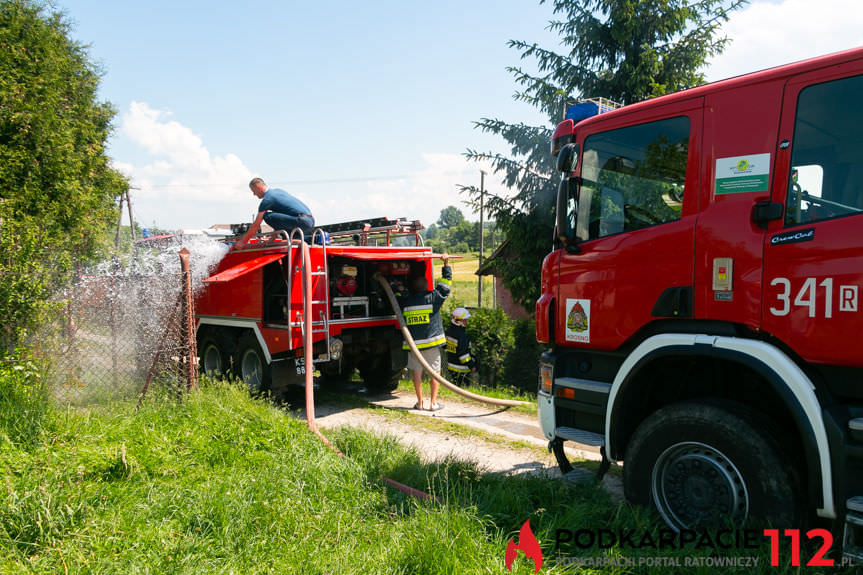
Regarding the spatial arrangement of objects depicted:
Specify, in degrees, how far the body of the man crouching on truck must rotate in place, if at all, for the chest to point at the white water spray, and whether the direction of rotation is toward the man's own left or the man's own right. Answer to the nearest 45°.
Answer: approximately 45° to the man's own left

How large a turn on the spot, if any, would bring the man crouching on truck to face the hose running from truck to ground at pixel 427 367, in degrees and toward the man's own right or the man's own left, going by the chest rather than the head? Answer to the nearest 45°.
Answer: approximately 135° to the man's own left

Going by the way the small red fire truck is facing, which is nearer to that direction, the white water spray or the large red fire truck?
the white water spray

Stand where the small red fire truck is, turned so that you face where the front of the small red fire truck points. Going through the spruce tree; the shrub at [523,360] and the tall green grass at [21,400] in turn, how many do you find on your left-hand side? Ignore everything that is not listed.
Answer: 1

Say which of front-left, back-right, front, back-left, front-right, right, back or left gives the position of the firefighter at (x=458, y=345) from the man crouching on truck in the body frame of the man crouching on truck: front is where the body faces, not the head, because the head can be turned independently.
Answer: back

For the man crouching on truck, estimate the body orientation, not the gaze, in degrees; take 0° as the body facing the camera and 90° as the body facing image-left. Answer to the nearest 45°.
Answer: approximately 90°

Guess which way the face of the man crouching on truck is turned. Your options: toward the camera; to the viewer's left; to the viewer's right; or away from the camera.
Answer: to the viewer's left

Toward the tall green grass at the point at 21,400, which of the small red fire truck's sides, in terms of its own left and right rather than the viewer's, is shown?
left

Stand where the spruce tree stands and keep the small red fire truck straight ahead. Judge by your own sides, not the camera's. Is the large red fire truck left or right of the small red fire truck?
left

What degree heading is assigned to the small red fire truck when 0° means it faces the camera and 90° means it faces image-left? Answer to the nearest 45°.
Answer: approximately 135°

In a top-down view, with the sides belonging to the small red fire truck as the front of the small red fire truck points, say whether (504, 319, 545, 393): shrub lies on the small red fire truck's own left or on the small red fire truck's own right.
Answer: on the small red fire truck's own right
